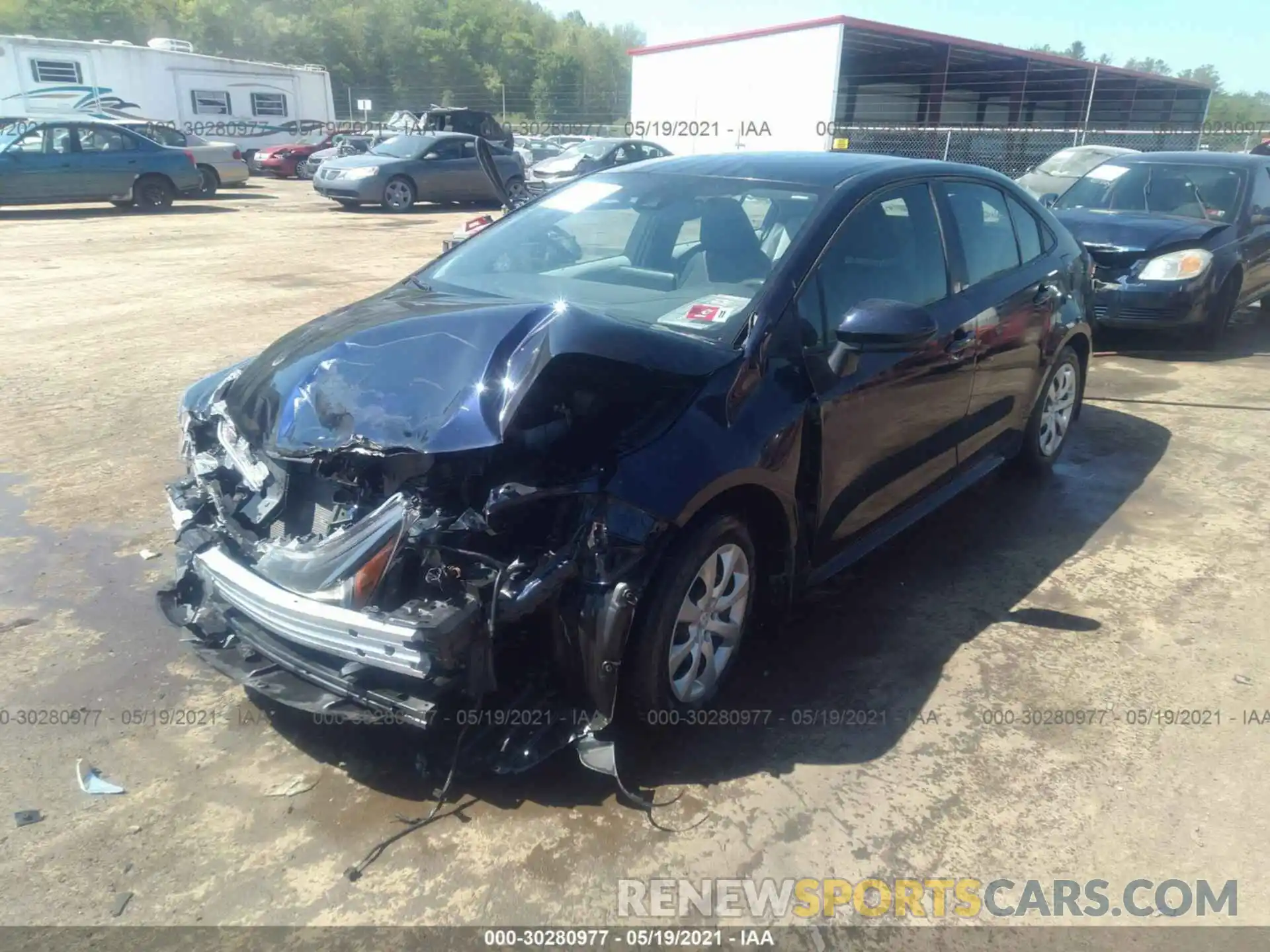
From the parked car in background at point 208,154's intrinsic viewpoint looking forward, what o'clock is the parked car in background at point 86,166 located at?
the parked car in background at point 86,166 is roughly at 10 o'clock from the parked car in background at point 208,154.

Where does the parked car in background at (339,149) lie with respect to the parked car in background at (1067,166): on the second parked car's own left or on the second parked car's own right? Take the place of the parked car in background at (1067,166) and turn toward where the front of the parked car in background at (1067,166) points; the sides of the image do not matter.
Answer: on the second parked car's own right

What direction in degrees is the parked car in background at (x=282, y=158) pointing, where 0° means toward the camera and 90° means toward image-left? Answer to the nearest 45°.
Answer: approximately 45°

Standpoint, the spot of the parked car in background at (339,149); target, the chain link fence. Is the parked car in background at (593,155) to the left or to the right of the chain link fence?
right

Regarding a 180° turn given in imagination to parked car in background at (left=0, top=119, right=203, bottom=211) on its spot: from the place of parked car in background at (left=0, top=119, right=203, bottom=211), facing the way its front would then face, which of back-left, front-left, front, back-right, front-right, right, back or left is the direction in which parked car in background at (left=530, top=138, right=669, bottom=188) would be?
front

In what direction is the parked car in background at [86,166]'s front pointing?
to the viewer's left

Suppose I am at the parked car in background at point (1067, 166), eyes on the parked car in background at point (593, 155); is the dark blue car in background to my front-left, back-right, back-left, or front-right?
back-left

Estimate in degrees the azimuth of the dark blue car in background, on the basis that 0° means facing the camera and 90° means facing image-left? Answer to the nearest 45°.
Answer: approximately 45°

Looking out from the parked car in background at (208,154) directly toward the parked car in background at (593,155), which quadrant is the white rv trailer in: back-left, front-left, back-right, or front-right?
back-left

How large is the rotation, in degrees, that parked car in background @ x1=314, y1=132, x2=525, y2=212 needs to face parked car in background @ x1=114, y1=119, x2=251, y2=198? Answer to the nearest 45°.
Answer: approximately 90° to its right

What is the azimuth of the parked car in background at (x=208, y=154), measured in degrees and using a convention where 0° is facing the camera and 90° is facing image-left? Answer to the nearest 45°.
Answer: approximately 90°

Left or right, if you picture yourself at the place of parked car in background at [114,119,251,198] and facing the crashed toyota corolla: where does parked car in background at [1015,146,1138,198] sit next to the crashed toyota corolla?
left

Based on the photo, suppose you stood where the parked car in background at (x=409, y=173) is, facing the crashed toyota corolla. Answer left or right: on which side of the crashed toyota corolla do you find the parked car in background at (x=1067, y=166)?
left

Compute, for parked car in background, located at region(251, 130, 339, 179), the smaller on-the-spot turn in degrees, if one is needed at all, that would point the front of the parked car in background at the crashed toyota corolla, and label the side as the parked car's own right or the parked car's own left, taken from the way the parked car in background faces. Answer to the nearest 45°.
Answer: approximately 45° to the parked car's own left
